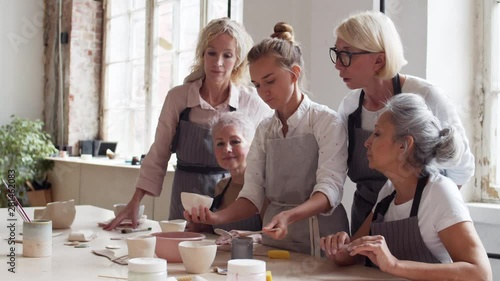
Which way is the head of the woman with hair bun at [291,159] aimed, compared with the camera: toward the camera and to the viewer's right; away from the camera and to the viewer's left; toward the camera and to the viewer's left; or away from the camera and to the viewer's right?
toward the camera and to the viewer's left

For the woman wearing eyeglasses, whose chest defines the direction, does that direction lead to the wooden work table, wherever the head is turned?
yes

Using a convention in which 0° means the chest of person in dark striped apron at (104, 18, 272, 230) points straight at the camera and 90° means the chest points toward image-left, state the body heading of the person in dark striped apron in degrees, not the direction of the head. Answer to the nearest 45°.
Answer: approximately 0°

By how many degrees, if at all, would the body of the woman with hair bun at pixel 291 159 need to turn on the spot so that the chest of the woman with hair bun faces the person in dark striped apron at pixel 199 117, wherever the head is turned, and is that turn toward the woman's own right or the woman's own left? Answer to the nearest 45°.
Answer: approximately 90° to the woman's own right

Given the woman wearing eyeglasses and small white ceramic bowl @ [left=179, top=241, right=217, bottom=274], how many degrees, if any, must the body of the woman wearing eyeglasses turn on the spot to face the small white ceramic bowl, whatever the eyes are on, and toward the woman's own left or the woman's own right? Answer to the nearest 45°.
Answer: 0° — they already face it

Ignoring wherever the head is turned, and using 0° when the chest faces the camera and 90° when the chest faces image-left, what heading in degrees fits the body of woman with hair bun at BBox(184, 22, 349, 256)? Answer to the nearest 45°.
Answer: approximately 45°

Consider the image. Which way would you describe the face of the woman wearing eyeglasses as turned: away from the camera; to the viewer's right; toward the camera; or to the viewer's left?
to the viewer's left

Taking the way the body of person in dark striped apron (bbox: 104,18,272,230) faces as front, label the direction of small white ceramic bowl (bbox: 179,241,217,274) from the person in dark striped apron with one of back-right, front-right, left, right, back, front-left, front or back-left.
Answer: front

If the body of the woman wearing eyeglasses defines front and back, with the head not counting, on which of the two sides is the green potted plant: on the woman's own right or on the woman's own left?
on the woman's own right

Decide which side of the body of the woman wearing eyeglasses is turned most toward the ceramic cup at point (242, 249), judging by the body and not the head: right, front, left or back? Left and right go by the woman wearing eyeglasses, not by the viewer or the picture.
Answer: front

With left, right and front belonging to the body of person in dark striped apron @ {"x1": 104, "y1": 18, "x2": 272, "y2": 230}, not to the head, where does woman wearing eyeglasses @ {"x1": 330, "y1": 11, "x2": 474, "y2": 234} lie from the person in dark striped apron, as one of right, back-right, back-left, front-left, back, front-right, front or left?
front-left

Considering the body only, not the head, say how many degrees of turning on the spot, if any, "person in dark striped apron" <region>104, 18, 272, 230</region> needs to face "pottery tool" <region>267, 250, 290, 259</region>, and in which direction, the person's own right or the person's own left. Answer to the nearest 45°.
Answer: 0° — they already face it

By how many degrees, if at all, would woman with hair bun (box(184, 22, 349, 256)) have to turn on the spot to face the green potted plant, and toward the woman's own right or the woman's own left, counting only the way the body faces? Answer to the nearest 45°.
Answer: approximately 90° to the woman's own right

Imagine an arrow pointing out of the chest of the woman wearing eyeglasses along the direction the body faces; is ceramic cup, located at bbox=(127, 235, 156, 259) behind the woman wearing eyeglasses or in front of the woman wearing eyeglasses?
in front

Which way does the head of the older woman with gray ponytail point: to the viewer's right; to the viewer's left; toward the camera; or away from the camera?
to the viewer's left

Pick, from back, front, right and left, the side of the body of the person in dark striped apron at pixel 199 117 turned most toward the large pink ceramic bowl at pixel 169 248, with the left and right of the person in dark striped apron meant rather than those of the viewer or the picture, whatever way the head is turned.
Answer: front

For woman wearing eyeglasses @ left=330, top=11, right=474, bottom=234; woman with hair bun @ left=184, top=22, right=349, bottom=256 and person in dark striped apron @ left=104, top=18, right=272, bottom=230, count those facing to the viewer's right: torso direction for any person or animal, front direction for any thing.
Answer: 0

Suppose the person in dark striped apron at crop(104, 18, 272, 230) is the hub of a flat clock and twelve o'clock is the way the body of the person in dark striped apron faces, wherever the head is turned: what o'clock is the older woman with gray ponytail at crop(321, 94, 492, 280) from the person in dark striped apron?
The older woman with gray ponytail is roughly at 11 o'clock from the person in dark striped apron.
